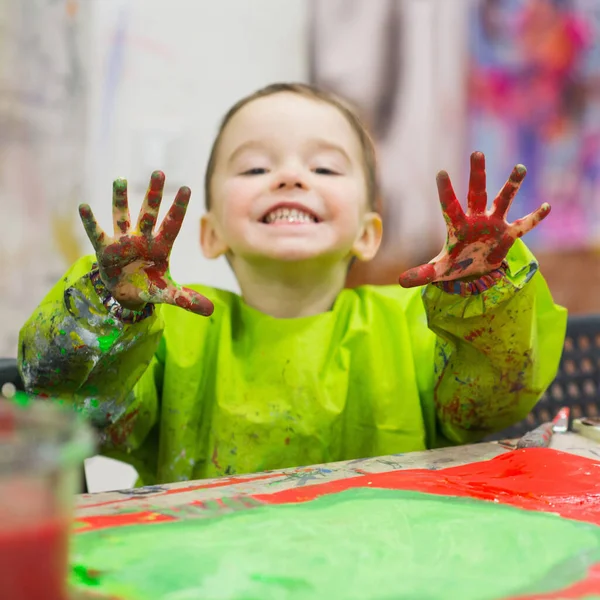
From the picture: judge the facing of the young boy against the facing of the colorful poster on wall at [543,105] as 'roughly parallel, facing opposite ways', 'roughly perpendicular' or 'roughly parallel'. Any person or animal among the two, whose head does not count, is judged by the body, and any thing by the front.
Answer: roughly parallel

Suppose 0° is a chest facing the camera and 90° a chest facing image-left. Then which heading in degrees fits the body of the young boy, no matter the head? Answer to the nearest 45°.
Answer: approximately 0°

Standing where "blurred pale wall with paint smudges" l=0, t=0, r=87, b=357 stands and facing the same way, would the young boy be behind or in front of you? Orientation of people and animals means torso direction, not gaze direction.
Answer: in front

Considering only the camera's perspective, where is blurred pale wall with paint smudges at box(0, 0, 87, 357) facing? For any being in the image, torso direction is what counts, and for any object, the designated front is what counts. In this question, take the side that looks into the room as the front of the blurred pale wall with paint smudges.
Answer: facing the viewer

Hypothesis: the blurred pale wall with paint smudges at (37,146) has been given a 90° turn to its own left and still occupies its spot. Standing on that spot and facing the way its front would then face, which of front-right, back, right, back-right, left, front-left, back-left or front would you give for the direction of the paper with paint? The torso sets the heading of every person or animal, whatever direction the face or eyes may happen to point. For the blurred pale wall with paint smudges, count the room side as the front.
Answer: right

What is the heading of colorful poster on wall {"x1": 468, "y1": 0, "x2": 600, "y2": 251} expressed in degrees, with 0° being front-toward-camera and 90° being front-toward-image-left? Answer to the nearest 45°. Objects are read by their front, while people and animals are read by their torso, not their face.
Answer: approximately 0°

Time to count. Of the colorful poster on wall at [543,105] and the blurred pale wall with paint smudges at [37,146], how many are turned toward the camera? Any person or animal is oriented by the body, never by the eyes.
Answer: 2

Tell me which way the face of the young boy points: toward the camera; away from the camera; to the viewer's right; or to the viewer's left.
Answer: toward the camera

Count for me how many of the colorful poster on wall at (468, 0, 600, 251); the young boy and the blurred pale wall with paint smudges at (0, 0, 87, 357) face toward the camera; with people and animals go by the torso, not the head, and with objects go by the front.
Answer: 3

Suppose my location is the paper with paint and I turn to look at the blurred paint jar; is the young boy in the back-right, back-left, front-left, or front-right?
back-right

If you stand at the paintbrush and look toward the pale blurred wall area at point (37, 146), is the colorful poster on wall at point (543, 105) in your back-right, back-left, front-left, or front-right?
front-right

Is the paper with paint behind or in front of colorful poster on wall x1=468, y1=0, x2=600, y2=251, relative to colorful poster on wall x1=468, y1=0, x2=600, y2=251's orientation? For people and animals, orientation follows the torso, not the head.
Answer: in front

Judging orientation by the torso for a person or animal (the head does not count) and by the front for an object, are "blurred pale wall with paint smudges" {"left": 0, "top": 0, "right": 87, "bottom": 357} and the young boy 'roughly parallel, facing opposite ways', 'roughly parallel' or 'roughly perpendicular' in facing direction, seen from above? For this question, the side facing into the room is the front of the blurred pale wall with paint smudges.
roughly parallel

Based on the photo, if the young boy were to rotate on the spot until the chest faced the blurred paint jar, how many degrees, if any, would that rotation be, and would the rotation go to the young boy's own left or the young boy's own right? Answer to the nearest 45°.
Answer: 0° — they already face it

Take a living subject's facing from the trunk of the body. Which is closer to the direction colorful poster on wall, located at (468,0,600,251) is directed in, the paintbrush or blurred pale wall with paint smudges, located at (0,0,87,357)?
the paintbrush
